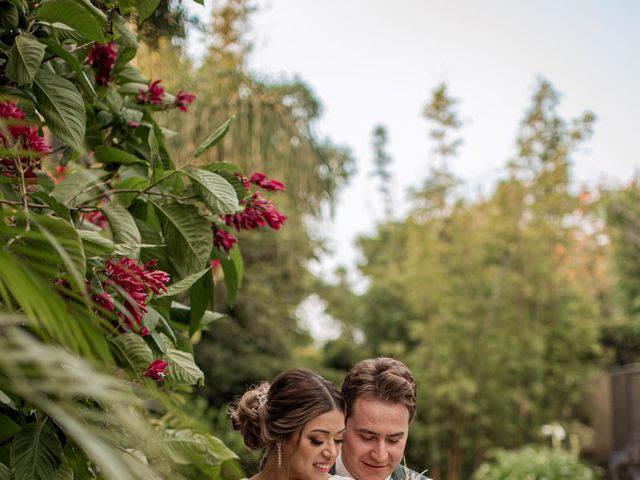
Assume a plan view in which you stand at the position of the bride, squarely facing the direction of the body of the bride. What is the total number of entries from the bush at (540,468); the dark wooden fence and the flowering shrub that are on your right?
1

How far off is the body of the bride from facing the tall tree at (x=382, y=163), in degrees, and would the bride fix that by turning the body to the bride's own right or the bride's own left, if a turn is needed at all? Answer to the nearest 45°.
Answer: approximately 135° to the bride's own left

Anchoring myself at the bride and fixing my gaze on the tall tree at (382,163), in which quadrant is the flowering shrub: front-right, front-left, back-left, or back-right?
back-left

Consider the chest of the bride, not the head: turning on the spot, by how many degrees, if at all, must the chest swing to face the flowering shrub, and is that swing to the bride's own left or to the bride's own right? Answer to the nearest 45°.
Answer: approximately 90° to the bride's own right

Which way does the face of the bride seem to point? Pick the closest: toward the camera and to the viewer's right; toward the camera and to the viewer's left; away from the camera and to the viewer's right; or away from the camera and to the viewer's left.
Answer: toward the camera and to the viewer's right

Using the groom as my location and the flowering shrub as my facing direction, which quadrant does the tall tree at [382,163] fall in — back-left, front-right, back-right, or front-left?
back-right

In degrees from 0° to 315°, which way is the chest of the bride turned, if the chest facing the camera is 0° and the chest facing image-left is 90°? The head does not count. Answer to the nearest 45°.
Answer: approximately 315°

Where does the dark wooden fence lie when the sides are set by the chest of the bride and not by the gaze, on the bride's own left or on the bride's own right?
on the bride's own left
